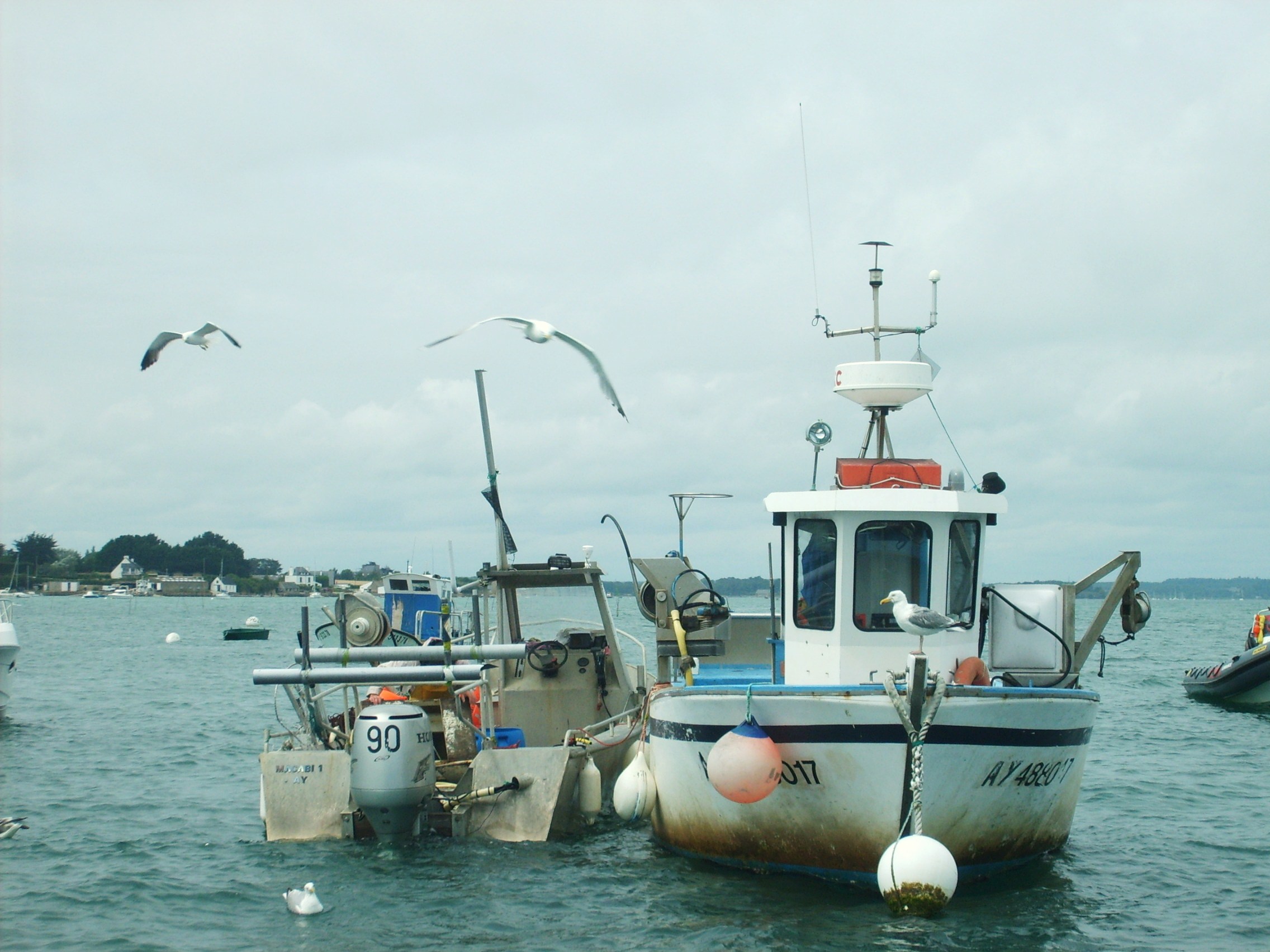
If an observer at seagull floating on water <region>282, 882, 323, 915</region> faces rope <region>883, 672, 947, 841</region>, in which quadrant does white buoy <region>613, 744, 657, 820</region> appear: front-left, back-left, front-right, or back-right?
front-left

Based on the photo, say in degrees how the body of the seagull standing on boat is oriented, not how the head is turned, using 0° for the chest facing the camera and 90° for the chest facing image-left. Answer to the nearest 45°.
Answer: approximately 90°

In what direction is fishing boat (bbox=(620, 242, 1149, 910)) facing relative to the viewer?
toward the camera

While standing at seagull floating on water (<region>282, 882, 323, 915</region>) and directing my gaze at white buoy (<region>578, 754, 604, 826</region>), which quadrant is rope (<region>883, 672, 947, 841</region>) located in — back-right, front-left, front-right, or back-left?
front-right
